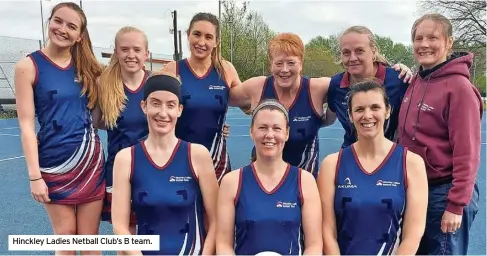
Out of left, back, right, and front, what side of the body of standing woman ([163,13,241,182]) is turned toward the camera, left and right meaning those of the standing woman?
front

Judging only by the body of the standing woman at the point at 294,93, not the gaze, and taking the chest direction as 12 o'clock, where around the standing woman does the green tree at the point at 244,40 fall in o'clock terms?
The green tree is roughly at 6 o'clock from the standing woman.

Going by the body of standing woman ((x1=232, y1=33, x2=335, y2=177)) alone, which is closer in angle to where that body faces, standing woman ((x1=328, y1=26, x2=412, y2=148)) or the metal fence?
the standing woman

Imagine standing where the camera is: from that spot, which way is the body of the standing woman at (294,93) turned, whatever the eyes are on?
toward the camera

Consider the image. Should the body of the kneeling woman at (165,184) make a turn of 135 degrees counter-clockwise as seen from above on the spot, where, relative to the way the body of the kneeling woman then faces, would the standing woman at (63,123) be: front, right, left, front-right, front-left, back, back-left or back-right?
left

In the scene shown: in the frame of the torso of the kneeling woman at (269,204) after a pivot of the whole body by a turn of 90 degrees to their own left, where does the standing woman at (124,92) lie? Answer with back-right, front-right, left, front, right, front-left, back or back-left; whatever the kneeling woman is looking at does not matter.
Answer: back-left

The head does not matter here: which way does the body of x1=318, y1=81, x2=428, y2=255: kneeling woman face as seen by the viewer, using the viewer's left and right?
facing the viewer

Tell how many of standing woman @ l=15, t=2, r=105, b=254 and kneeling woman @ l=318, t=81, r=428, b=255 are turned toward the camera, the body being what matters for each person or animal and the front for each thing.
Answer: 2

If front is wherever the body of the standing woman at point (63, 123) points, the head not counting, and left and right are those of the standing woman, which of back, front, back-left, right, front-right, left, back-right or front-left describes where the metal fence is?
back
